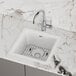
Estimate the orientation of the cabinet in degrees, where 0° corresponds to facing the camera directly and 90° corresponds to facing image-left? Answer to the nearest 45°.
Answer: approximately 45°

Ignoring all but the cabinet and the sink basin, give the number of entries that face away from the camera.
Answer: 0
